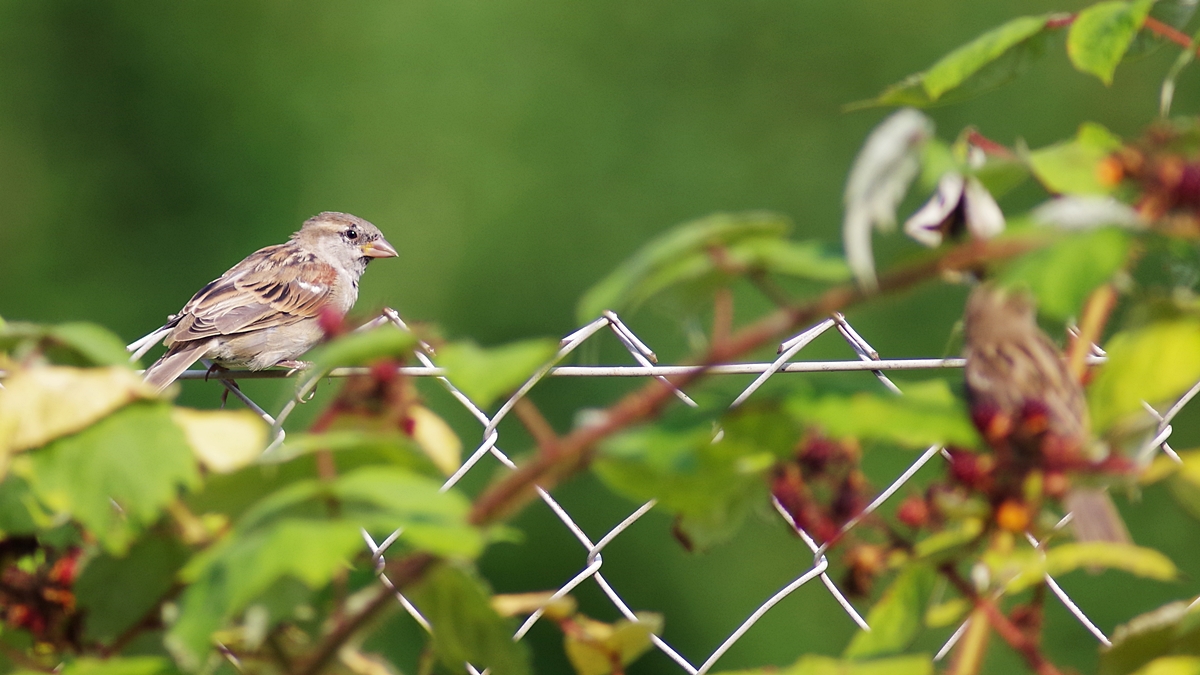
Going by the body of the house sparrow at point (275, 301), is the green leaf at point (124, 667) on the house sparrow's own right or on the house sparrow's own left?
on the house sparrow's own right

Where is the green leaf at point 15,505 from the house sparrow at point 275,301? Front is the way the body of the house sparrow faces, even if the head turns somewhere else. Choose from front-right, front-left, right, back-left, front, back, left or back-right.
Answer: right

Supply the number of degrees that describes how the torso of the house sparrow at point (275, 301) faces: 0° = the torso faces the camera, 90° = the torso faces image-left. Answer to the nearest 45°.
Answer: approximately 270°

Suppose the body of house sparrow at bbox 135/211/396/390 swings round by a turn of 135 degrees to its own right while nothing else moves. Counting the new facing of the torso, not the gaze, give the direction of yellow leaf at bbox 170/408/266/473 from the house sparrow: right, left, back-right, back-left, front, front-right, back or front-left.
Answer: front-left

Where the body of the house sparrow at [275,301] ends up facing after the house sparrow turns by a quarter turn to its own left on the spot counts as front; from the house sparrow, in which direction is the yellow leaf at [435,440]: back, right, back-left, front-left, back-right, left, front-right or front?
back

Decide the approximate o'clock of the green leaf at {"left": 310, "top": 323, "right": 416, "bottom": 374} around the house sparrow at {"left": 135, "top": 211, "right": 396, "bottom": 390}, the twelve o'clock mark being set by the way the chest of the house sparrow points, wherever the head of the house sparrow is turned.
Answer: The green leaf is roughly at 3 o'clock from the house sparrow.
